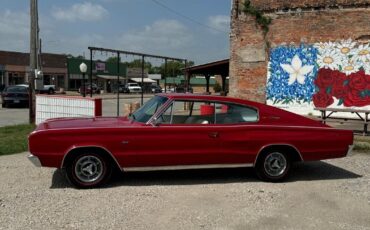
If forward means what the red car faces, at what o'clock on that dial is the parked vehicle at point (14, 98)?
The parked vehicle is roughly at 2 o'clock from the red car.

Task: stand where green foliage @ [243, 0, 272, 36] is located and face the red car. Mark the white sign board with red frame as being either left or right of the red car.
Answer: right

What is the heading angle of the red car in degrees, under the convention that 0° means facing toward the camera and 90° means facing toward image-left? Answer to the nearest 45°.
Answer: approximately 90°

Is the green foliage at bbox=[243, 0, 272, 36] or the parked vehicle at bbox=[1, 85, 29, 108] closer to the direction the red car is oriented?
the parked vehicle

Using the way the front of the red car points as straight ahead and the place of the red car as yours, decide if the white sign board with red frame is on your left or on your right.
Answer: on your right

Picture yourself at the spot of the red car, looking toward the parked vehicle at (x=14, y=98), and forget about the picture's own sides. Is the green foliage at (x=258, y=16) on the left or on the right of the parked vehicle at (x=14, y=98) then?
right

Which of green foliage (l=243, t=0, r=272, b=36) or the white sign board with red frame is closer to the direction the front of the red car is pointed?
the white sign board with red frame

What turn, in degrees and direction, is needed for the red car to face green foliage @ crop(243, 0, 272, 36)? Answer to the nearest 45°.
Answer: approximately 90° to its right
